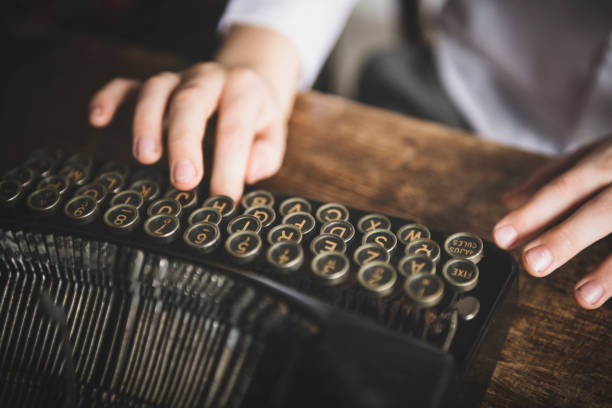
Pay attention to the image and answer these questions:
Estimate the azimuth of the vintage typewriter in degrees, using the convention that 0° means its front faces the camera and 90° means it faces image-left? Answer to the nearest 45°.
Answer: approximately 225°

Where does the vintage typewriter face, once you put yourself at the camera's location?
facing away from the viewer and to the right of the viewer
